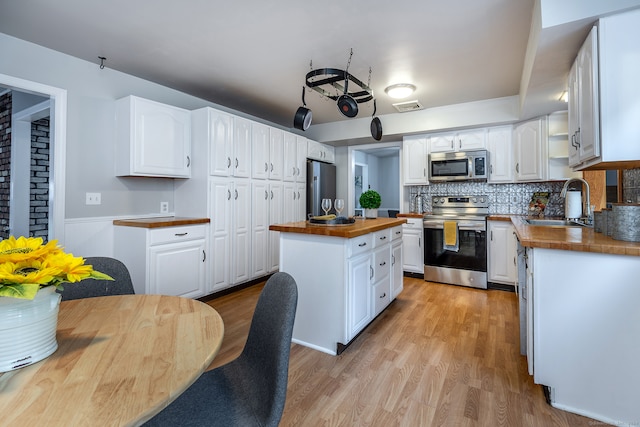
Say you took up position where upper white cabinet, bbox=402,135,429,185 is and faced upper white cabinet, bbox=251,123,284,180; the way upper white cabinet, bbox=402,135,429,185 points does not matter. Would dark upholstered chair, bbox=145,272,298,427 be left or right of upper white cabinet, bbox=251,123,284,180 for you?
left

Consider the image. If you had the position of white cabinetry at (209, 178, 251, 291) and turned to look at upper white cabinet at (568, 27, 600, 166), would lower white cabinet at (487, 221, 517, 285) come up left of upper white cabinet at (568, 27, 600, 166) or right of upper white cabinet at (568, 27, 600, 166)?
left

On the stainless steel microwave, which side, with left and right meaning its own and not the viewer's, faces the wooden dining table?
front

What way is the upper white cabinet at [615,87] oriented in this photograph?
to the viewer's left

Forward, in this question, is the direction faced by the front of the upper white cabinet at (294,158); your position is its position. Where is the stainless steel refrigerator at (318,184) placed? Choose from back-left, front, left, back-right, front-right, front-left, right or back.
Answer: left

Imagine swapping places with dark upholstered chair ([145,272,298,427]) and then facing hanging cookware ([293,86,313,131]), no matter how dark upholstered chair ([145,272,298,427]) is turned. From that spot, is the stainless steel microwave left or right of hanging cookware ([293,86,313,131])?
right

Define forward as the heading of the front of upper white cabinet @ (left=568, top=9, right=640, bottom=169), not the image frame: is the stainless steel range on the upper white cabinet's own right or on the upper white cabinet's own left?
on the upper white cabinet's own right

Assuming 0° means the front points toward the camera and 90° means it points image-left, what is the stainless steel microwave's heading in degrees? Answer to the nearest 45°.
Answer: approximately 0°

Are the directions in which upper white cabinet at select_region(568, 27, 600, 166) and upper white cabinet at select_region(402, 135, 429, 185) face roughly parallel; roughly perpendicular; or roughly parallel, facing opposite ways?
roughly perpendicular

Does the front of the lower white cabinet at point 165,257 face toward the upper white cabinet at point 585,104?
yes

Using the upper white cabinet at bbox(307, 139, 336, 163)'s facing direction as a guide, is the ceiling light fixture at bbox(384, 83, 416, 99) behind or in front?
in front

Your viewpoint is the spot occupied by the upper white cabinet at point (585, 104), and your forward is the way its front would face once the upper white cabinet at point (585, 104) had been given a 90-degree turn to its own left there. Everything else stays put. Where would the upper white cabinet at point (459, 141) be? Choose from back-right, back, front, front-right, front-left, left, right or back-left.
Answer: back-right

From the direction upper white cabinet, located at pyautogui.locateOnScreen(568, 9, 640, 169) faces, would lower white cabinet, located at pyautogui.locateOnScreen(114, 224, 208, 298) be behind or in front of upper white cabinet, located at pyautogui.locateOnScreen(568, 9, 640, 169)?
in front

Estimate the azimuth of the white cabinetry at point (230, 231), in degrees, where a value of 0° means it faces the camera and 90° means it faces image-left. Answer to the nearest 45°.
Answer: approximately 315°

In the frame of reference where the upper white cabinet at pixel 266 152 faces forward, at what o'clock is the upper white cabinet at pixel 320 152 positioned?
the upper white cabinet at pixel 320 152 is roughly at 9 o'clock from the upper white cabinet at pixel 266 152.
